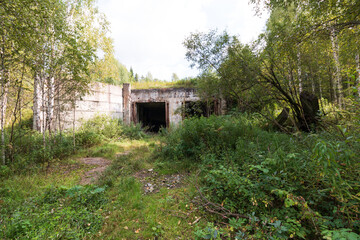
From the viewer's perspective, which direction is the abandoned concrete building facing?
toward the camera
